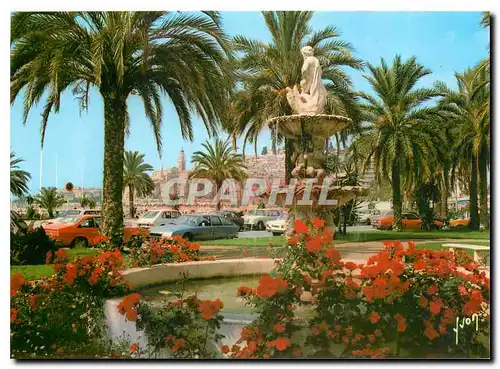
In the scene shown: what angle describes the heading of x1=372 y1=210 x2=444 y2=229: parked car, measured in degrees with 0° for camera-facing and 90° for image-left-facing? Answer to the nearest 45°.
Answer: approximately 90°

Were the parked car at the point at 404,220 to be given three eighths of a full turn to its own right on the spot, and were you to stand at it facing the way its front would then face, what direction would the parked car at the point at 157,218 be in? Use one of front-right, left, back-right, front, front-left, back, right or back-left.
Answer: back

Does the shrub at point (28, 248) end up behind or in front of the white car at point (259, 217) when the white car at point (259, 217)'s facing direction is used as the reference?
in front

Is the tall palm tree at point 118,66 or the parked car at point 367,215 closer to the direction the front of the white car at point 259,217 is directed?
the tall palm tree

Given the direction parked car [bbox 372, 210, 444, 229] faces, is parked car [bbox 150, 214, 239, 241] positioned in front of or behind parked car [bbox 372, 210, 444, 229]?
in front

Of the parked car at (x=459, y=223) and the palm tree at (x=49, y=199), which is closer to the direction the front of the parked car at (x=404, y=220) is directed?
the palm tree

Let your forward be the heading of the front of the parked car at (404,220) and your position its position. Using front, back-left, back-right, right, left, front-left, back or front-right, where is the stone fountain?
left

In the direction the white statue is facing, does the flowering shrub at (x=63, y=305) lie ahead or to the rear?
ahead

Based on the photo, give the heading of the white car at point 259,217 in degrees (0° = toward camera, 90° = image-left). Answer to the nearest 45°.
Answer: approximately 45°
